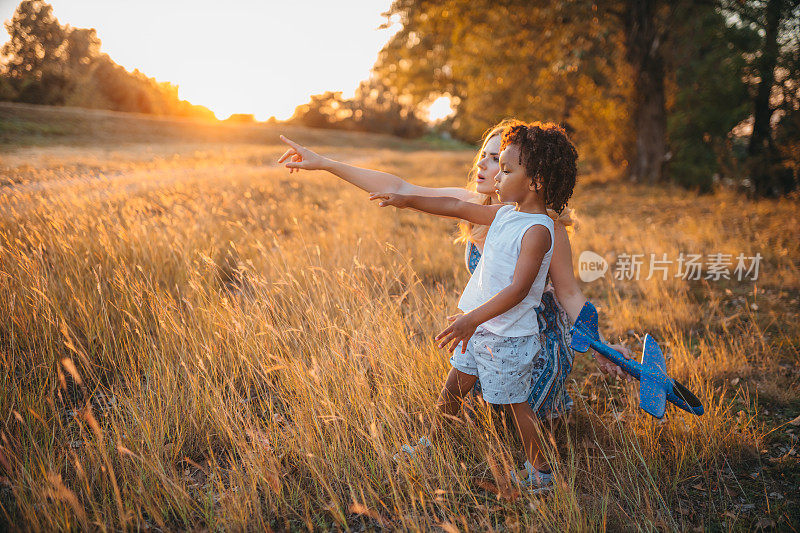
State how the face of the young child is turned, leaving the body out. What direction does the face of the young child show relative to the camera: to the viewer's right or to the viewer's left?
to the viewer's left

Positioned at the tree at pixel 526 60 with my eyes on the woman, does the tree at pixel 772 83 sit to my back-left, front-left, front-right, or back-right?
front-left

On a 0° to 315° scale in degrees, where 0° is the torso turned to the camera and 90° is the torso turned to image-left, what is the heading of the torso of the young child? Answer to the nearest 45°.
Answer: approximately 90°

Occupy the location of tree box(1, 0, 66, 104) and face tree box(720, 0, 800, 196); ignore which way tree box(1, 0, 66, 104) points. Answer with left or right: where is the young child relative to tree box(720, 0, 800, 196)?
right
